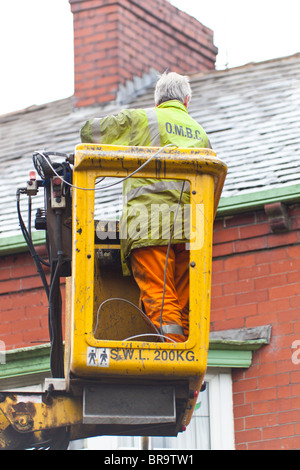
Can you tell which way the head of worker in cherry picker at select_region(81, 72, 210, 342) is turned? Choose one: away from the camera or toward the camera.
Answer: away from the camera

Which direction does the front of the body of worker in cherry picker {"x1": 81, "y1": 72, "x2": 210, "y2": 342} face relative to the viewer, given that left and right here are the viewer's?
facing away from the viewer and to the left of the viewer
